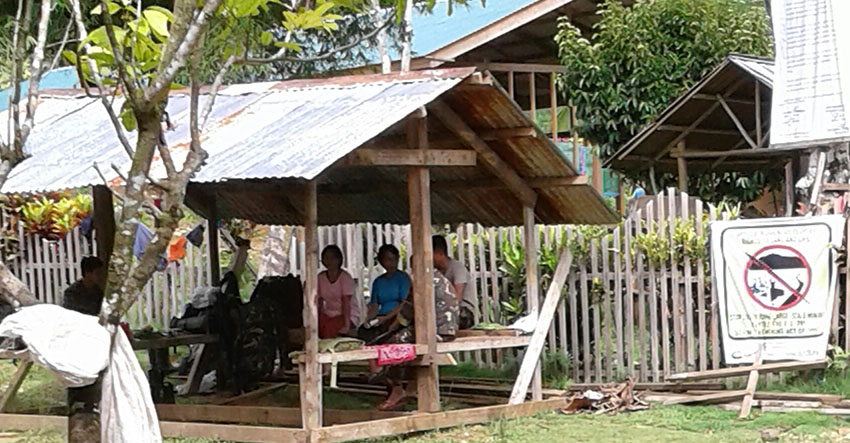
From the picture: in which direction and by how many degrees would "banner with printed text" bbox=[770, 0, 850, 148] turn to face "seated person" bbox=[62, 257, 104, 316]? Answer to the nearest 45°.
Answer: approximately 45° to its right

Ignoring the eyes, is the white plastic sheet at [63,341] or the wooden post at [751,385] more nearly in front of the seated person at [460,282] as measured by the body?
the white plastic sheet

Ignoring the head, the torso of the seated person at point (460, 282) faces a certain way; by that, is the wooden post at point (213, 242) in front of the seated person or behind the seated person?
in front

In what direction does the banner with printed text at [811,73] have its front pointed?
toward the camera

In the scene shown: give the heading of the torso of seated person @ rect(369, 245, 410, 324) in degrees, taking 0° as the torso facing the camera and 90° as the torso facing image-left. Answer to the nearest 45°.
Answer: approximately 45°

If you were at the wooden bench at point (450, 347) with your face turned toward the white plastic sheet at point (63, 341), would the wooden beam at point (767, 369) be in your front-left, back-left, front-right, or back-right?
back-left

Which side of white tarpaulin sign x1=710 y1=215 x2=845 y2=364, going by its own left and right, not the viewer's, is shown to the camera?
front
